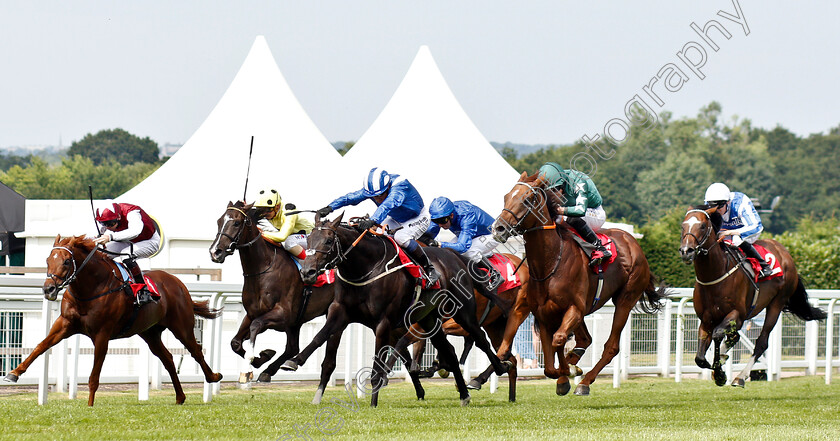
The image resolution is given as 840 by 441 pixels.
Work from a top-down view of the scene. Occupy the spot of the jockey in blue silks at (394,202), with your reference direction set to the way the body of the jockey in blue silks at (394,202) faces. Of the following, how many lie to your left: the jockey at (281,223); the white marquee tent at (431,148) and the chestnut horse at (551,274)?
1

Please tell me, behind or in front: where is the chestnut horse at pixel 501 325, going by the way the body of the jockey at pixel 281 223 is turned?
behind

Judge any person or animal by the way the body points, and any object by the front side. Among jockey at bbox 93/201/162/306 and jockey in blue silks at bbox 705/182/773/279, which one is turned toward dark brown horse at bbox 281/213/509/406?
the jockey in blue silks

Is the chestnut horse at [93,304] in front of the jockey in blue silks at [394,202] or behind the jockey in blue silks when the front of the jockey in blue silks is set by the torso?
in front

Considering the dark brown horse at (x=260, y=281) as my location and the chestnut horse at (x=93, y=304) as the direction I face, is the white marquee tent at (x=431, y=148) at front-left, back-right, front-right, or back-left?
back-right

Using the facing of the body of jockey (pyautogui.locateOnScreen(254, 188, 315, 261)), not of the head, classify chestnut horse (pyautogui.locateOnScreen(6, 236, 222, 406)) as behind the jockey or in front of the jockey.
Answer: in front

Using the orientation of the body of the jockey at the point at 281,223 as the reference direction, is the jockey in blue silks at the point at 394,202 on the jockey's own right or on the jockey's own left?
on the jockey's own left
